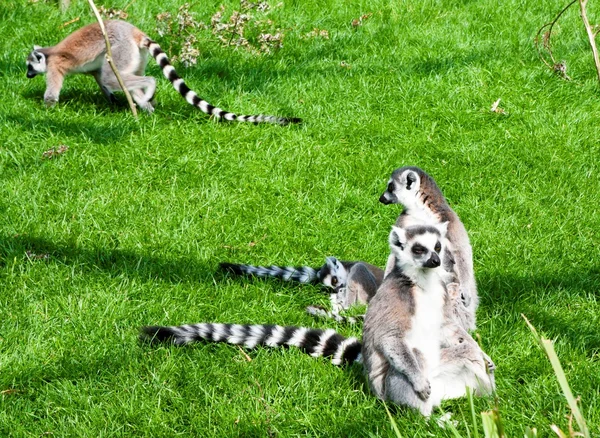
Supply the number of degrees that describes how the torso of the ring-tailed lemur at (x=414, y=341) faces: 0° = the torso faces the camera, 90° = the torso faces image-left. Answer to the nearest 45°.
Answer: approximately 315°

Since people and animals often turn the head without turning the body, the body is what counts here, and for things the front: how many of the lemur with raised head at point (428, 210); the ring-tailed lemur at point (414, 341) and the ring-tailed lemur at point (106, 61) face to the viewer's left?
2

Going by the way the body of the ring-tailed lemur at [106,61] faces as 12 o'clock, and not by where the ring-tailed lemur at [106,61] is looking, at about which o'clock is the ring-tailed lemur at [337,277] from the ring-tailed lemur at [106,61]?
the ring-tailed lemur at [337,277] is roughly at 8 o'clock from the ring-tailed lemur at [106,61].

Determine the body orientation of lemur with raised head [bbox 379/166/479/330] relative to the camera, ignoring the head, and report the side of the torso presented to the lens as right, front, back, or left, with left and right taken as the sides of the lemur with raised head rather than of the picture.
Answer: left

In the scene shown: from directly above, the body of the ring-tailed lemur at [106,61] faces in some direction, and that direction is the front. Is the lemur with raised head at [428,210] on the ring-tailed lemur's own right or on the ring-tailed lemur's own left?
on the ring-tailed lemur's own left

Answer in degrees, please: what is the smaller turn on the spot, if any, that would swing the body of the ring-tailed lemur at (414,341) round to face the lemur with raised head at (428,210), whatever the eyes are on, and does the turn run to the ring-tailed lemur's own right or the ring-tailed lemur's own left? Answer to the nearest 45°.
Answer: approximately 135° to the ring-tailed lemur's own left

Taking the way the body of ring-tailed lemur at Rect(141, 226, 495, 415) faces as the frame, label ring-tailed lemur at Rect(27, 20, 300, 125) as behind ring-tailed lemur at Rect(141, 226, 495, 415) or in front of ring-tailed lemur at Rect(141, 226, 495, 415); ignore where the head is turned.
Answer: behind

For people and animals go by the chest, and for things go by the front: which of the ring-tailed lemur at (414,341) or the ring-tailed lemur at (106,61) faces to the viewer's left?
the ring-tailed lemur at (106,61)

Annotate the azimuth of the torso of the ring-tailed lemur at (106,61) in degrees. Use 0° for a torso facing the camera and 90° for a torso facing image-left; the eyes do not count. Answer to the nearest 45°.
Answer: approximately 90°

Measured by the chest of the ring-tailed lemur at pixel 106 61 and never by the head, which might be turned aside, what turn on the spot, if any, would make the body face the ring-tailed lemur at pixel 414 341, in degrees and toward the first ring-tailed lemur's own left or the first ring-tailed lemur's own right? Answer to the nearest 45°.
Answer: approximately 90° to the first ring-tailed lemur's own left
